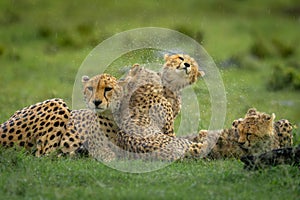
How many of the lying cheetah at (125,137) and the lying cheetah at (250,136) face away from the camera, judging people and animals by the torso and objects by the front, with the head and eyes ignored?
0

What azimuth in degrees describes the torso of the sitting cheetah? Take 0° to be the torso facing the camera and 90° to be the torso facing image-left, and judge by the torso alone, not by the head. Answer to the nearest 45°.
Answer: approximately 315°

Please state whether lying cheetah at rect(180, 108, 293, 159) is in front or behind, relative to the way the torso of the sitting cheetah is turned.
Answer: in front

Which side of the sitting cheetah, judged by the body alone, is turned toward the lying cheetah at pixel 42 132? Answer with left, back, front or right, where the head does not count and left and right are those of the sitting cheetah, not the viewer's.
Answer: right
